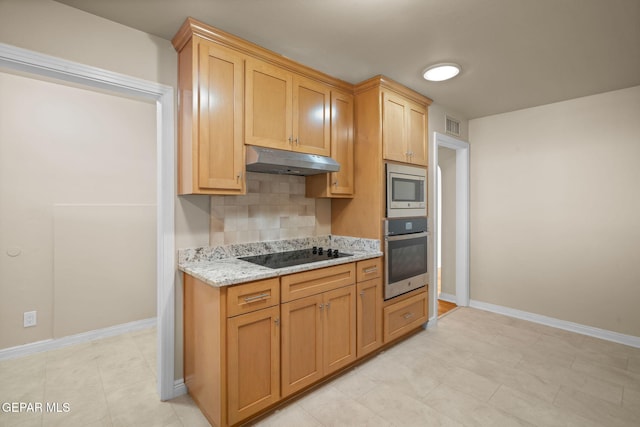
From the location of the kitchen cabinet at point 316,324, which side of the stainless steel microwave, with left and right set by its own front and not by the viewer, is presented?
right

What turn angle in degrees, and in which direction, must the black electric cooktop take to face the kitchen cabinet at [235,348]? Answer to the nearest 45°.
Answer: approximately 90° to its right

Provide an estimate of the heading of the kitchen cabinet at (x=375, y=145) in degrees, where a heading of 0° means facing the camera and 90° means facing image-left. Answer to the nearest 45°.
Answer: approximately 315°

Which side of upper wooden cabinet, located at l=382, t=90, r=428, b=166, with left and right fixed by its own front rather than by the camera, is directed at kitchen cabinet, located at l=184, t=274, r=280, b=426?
right
